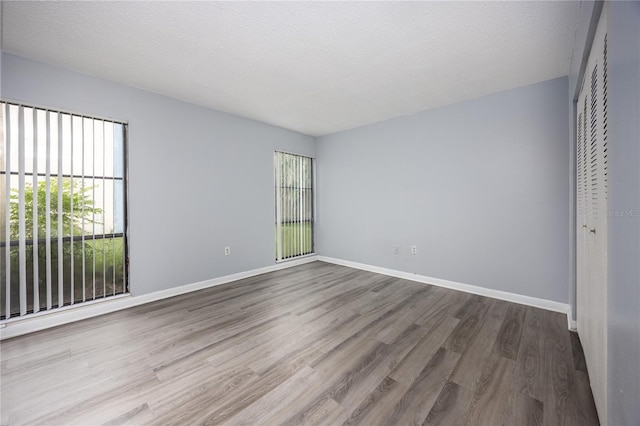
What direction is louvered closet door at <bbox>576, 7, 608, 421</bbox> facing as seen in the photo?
to the viewer's left

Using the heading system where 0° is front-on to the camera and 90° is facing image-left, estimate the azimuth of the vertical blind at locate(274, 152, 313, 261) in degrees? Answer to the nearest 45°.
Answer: approximately 315°

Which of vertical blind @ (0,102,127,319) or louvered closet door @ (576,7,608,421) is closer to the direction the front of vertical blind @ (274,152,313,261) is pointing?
the louvered closet door

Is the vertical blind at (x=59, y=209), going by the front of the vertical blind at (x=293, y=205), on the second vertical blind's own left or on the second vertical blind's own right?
on the second vertical blind's own right

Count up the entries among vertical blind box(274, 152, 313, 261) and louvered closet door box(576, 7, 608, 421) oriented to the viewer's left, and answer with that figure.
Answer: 1

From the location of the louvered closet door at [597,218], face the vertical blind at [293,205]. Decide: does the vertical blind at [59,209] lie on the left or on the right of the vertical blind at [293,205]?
left

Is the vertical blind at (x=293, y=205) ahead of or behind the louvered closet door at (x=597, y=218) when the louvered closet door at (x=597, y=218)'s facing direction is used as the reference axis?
ahead

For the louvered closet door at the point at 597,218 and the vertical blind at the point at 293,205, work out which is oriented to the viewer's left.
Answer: the louvered closet door

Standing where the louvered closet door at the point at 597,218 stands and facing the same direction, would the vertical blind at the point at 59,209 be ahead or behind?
ahead

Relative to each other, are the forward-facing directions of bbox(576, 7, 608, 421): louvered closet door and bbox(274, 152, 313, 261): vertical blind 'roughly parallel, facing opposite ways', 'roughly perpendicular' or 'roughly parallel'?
roughly parallel, facing opposite ways
